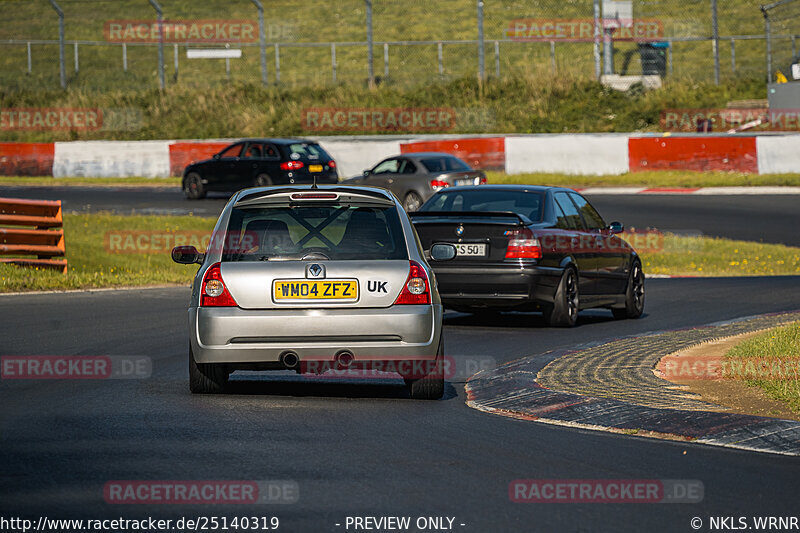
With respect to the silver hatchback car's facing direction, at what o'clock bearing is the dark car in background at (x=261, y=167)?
The dark car in background is roughly at 12 o'clock from the silver hatchback car.

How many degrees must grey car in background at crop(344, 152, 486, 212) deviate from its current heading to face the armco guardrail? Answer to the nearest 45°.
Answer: approximately 90° to its left

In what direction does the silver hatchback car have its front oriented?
away from the camera

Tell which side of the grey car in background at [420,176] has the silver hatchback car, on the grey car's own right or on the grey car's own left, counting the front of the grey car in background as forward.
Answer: on the grey car's own left

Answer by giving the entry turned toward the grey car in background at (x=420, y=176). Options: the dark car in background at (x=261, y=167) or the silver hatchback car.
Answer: the silver hatchback car

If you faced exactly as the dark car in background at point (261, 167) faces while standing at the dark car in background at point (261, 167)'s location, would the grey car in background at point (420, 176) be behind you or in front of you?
behind

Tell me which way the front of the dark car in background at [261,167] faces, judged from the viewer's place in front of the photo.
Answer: facing away from the viewer and to the left of the viewer

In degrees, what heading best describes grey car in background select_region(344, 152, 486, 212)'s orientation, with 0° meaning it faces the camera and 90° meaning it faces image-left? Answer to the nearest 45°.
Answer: approximately 135°

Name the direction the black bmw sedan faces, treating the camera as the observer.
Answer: facing away from the viewer and to the right of the viewer

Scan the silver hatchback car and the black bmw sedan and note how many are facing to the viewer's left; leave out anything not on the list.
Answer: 0

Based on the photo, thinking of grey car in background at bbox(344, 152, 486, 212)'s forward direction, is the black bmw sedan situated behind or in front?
behind

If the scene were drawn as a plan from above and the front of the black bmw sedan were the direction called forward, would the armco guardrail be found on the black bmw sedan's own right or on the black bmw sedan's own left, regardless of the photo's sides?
on the black bmw sedan's own left

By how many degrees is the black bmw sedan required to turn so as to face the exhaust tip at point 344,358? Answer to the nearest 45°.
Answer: approximately 135° to its right
